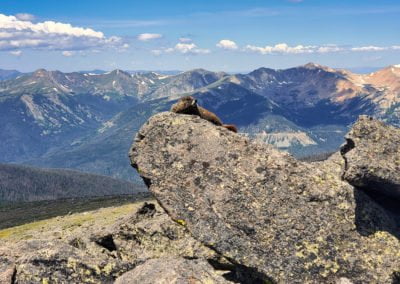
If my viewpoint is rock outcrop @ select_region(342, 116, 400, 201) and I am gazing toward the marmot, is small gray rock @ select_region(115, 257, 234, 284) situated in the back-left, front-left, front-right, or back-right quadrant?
front-left

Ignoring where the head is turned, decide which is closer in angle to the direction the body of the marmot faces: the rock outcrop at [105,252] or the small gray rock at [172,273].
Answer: the rock outcrop

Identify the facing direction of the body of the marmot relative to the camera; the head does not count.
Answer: to the viewer's left

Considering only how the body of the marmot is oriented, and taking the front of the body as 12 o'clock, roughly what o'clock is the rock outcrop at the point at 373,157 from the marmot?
The rock outcrop is roughly at 7 o'clock from the marmot.

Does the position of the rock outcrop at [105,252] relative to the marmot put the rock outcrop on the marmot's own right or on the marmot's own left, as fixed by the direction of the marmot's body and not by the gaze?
on the marmot's own left

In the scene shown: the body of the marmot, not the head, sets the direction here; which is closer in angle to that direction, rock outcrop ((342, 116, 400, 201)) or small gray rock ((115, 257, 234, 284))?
the small gray rock

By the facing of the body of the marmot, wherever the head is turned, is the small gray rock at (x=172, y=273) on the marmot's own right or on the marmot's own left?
on the marmot's own left
